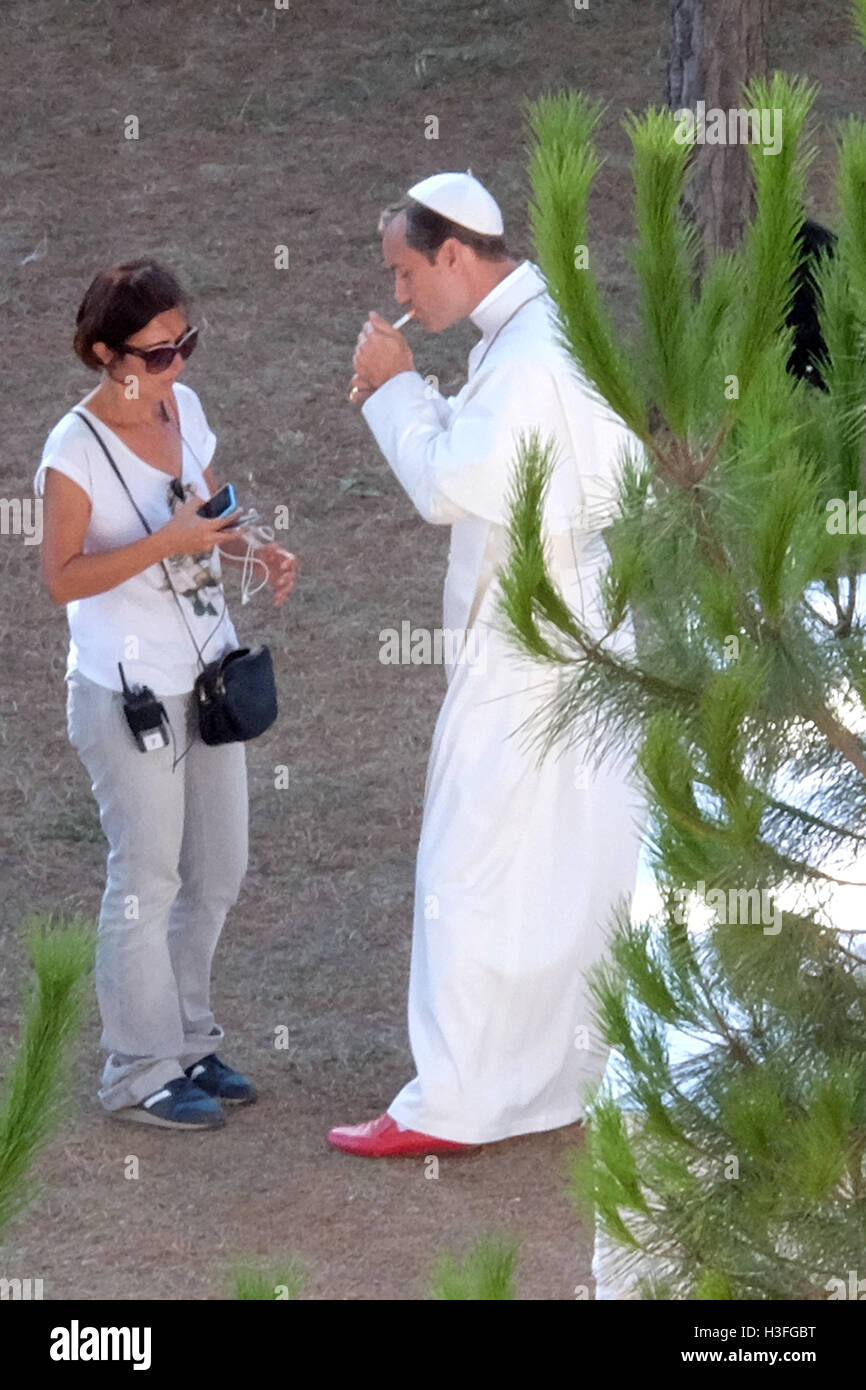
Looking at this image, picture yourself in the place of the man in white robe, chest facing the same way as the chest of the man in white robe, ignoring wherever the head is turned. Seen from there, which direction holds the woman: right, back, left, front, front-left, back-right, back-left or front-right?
front

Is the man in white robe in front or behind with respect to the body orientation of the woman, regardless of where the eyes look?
in front

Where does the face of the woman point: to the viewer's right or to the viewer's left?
to the viewer's right

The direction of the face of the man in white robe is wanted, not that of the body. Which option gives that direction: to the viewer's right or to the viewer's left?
to the viewer's left

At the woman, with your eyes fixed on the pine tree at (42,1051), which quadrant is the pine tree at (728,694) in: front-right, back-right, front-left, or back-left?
front-left

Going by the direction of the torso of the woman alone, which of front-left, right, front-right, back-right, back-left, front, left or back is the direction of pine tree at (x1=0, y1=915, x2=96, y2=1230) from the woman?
front-right

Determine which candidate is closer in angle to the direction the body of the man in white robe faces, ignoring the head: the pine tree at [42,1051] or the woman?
the woman

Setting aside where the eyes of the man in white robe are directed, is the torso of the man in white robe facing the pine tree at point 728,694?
no

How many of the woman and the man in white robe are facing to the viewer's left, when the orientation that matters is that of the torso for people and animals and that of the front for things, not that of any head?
1

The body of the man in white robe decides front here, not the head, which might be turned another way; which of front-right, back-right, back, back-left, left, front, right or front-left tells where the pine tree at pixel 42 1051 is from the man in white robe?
left

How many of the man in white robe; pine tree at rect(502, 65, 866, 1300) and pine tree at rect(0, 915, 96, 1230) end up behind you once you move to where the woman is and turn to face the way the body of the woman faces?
0

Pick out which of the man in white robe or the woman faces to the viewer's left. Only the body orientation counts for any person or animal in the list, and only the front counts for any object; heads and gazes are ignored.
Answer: the man in white robe

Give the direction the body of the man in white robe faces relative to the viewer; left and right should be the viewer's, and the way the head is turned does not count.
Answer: facing to the left of the viewer
